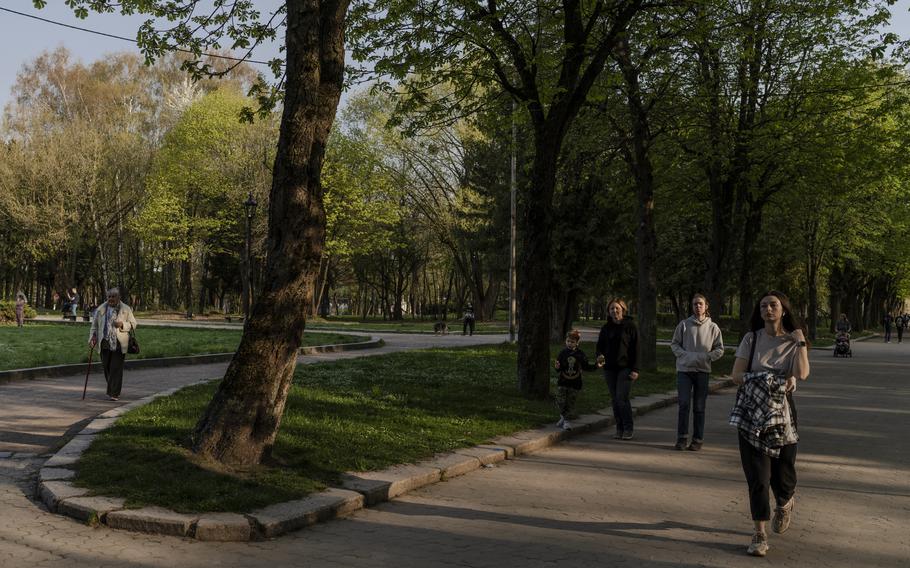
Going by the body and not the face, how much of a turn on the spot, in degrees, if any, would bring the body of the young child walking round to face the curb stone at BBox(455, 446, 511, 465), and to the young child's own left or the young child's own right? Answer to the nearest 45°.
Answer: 0° — they already face it

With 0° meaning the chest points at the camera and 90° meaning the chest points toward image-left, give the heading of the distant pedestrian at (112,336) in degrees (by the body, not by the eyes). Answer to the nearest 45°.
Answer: approximately 0°

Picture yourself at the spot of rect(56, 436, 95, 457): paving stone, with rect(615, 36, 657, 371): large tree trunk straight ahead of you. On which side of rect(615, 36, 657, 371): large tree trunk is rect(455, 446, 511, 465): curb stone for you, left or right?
right

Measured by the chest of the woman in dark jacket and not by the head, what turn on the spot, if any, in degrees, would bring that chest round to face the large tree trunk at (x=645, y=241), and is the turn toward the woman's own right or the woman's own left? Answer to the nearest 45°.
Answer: approximately 180°

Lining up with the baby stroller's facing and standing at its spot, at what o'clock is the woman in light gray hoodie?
The woman in light gray hoodie is roughly at 12 o'clock from the baby stroller.

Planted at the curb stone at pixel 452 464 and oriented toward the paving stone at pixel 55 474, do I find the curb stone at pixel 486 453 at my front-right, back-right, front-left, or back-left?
back-right

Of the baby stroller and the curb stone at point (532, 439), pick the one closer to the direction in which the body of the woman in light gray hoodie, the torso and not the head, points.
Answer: the curb stone

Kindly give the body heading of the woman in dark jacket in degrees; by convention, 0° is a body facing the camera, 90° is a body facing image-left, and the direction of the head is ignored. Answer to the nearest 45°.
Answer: approximately 0°
